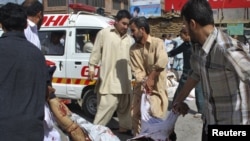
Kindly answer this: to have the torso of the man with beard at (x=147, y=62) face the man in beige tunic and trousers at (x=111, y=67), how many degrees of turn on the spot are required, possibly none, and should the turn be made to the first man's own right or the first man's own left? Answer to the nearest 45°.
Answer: approximately 90° to the first man's own right

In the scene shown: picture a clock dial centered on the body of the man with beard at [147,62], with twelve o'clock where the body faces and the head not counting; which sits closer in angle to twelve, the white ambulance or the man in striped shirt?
the man in striped shirt

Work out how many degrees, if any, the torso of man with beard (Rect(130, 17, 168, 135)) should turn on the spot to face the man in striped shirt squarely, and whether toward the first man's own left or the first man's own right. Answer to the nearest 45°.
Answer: approximately 45° to the first man's own left

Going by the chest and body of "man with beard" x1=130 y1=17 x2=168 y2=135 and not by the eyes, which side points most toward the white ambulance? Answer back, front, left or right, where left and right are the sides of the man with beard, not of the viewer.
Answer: right

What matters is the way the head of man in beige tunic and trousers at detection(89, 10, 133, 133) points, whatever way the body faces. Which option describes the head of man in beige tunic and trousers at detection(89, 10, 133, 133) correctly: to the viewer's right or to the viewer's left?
to the viewer's right

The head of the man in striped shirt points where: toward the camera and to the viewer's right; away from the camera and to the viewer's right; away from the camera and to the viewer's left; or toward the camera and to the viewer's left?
away from the camera and to the viewer's left

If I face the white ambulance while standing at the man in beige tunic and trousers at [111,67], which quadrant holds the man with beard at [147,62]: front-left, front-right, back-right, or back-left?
back-right
